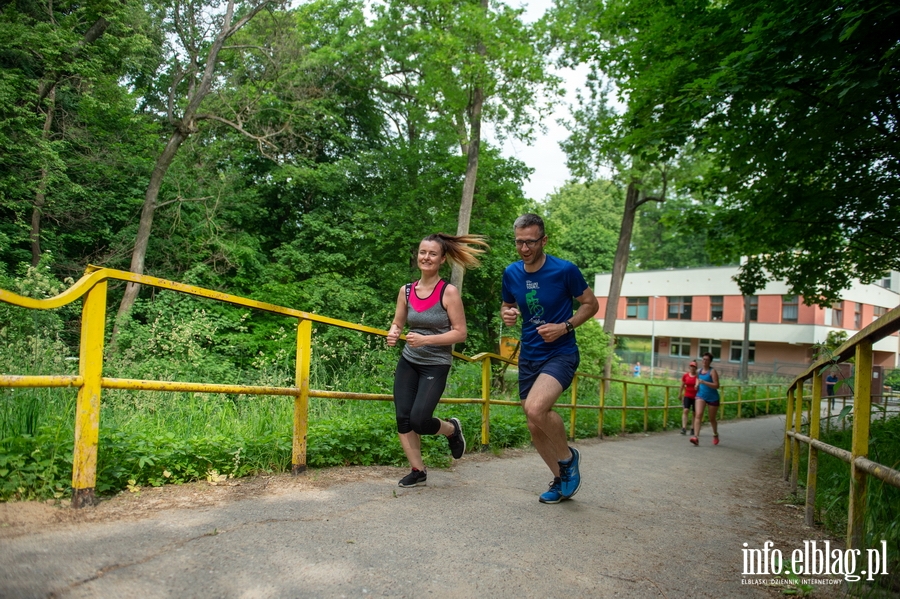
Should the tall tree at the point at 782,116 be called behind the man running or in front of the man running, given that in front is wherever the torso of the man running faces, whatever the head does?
behind

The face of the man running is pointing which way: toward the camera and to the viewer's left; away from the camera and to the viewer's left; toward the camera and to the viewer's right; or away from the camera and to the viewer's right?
toward the camera and to the viewer's left

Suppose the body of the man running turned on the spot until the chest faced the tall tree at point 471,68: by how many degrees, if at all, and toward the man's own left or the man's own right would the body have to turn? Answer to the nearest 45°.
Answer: approximately 135° to the man's own right

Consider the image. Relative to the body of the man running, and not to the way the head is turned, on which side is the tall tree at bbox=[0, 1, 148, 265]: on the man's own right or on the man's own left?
on the man's own right

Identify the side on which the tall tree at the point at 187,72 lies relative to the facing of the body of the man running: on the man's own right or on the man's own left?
on the man's own right

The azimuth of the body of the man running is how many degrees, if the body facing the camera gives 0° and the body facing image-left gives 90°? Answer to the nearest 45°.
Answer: approximately 45°
